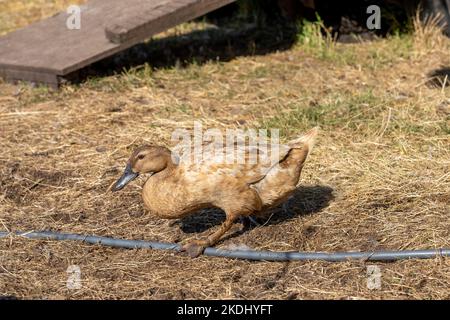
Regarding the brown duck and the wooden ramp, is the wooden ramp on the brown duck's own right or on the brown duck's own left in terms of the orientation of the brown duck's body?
on the brown duck's own right

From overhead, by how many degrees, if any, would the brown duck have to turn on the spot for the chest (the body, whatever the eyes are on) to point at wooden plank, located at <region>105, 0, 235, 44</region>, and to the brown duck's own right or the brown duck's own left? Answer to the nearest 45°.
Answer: approximately 90° to the brown duck's own right

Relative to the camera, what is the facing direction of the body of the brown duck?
to the viewer's left
